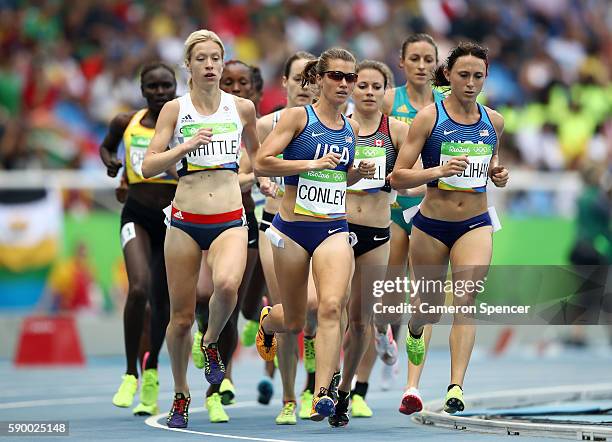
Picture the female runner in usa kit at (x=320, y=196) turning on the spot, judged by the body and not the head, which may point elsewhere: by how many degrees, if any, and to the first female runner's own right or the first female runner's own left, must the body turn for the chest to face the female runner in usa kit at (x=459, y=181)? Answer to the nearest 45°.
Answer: approximately 45° to the first female runner's own left
